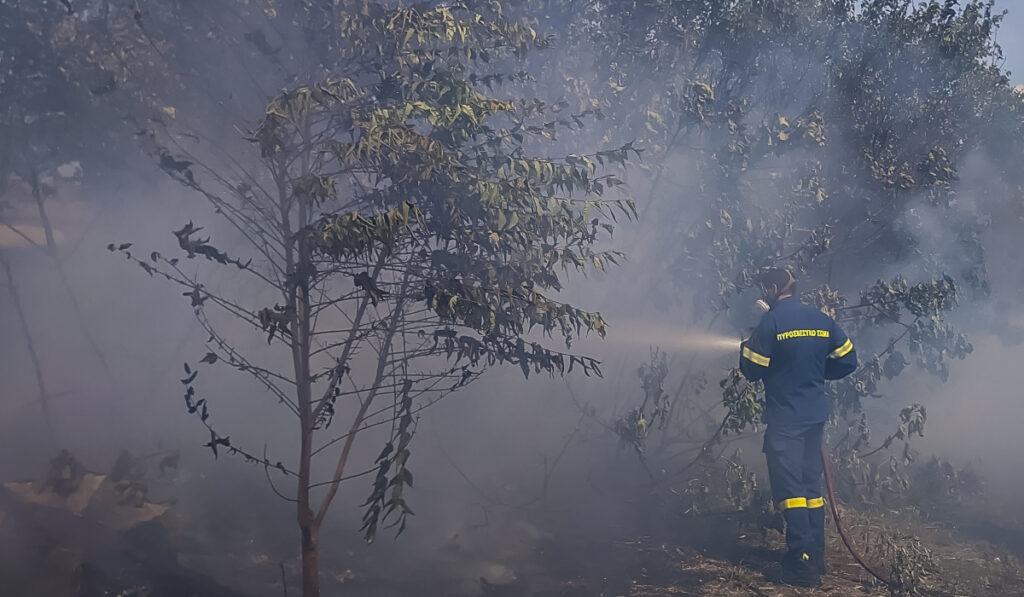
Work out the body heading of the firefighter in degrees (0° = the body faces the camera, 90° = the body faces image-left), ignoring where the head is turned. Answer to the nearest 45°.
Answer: approximately 135°

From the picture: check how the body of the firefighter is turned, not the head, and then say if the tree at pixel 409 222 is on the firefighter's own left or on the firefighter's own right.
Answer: on the firefighter's own left

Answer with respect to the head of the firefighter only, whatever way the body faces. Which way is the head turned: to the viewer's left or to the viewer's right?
to the viewer's left
